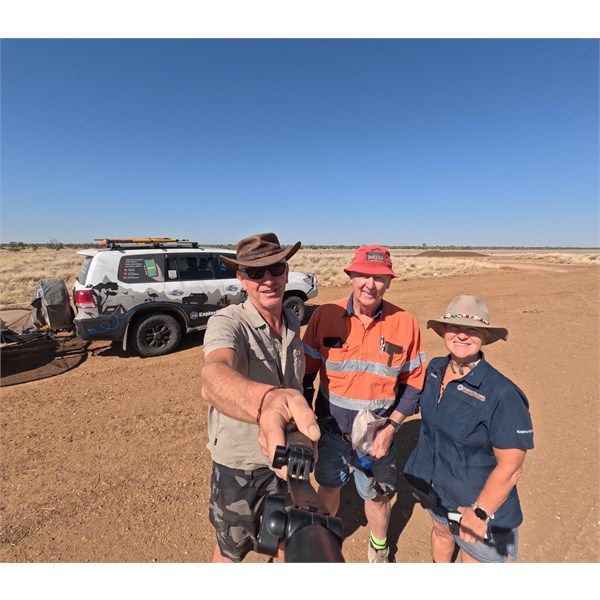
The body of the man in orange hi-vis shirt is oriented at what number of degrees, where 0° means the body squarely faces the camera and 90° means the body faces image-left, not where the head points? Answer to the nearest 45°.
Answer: approximately 0°

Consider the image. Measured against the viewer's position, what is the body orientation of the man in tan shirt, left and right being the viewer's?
facing the viewer and to the right of the viewer

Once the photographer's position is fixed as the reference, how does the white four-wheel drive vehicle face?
facing away from the viewer and to the right of the viewer

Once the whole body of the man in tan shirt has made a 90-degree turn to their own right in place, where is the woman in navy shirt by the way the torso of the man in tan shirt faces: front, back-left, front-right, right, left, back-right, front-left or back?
back-left

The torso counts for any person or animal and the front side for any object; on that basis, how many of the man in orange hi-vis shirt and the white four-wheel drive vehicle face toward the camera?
1

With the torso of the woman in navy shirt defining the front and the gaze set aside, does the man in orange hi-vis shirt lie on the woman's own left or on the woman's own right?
on the woman's own right

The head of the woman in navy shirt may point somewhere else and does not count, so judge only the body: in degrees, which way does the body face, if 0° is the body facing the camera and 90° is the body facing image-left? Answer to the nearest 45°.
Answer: approximately 45°
